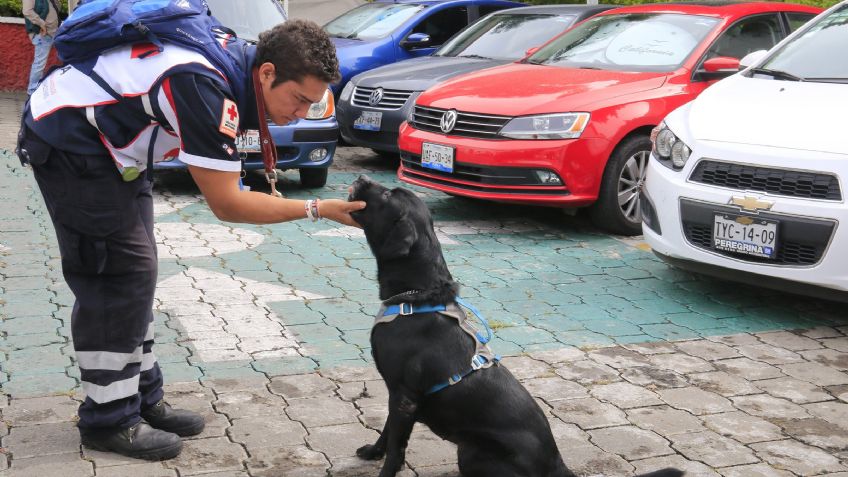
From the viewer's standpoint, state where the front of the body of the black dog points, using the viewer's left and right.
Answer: facing to the left of the viewer

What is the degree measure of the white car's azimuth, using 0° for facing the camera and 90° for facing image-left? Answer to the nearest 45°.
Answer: approximately 45°

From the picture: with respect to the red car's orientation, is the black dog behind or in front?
in front

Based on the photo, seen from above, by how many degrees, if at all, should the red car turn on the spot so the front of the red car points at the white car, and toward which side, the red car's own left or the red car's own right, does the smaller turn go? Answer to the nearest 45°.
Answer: approximately 90° to the red car's own left

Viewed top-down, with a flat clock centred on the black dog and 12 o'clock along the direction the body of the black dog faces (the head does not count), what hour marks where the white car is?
The white car is roughly at 4 o'clock from the black dog.

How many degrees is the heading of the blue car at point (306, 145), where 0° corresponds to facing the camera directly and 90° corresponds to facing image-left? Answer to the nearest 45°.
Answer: approximately 0°

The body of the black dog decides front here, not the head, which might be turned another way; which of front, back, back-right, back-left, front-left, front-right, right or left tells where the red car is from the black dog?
right

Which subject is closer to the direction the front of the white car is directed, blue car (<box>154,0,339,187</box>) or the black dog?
the black dog

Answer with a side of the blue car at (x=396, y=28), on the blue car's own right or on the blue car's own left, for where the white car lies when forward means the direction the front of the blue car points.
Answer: on the blue car's own left

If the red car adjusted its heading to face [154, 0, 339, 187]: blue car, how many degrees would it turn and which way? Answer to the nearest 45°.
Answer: approximately 45° to its right

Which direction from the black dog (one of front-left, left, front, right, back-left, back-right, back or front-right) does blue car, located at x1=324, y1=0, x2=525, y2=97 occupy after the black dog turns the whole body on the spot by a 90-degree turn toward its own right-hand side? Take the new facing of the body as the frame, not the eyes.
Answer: front

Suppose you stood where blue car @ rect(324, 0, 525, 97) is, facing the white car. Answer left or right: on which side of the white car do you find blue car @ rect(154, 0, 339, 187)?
right
